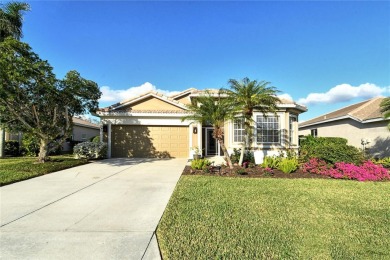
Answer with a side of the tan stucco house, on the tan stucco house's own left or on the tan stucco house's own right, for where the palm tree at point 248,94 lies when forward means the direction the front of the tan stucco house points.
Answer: on the tan stucco house's own left

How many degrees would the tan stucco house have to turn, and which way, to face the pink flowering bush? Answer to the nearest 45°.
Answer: approximately 45° to its left

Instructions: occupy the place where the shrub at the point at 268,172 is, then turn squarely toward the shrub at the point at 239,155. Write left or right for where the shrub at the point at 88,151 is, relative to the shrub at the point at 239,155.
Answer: left

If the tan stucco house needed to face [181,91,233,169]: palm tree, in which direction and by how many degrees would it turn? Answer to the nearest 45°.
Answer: approximately 45° to its left

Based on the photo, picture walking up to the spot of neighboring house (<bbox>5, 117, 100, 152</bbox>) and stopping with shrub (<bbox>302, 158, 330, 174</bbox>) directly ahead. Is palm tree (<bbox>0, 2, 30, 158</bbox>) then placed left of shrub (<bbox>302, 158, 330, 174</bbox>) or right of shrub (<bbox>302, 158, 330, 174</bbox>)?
right

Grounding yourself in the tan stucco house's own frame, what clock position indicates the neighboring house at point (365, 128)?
The neighboring house is roughly at 9 o'clock from the tan stucco house.

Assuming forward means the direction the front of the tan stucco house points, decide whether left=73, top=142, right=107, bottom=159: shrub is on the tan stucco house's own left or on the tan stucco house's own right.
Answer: on the tan stucco house's own right

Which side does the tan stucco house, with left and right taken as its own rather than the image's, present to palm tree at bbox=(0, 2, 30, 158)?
right

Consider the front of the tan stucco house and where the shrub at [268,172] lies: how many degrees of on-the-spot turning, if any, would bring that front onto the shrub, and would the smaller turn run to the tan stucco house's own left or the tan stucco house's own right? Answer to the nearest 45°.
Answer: approximately 45° to the tan stucco house's own left

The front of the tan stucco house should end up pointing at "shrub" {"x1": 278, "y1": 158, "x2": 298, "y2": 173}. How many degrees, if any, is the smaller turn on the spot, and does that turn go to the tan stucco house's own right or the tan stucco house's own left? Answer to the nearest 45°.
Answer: approximately 45° to the tan stucco house's own left

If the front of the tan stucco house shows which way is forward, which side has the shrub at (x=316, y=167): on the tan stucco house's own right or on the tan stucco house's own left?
on the tan stucco house's own left

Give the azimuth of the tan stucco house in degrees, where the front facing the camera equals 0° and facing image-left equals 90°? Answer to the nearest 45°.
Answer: approximately 0°

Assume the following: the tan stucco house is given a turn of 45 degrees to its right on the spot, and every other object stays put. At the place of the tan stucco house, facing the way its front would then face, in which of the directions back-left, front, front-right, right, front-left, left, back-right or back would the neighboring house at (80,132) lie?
right
